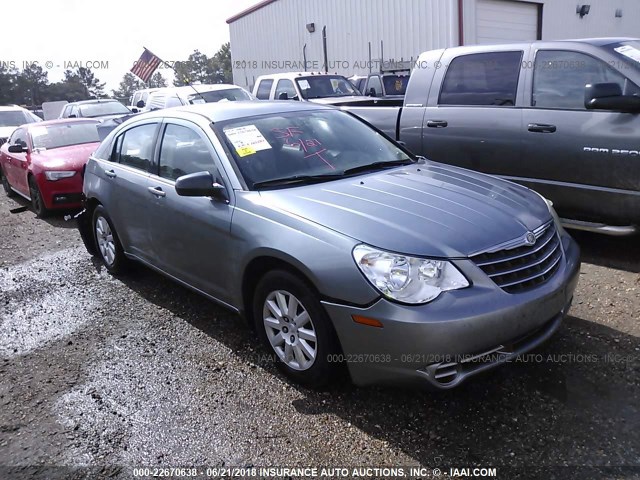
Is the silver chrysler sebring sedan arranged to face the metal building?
no

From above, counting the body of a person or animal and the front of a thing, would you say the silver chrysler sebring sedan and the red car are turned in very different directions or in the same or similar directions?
same or similar directions

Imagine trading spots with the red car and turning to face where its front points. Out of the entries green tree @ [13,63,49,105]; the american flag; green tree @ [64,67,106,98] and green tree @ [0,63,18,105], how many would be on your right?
0

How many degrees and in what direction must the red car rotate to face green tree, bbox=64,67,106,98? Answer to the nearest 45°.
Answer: approximately 135° to its left

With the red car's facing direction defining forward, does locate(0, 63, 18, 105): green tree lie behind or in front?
behind

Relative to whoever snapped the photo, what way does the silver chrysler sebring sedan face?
facing the viewer and to the right of the viewer

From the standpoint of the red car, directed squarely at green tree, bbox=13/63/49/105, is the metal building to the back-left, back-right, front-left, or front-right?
front-right

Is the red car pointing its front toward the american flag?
no

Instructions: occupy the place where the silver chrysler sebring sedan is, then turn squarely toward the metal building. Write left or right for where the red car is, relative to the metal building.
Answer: left

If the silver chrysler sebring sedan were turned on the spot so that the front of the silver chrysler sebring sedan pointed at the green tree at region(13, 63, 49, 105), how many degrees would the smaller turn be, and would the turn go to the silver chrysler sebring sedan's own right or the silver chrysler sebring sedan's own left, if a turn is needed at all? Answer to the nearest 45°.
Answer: approximately 180°

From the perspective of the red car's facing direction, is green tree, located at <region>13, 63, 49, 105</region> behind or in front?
behind

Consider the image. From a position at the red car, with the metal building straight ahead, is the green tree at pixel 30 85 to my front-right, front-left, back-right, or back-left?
front-left

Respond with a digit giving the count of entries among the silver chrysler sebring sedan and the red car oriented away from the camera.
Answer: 0

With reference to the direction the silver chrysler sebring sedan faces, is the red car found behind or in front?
behind

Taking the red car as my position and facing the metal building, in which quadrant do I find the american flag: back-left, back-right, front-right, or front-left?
front-left

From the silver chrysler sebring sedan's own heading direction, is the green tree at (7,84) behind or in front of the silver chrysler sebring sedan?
behind
